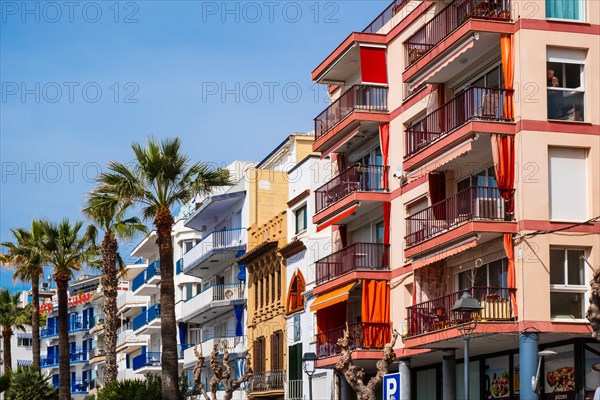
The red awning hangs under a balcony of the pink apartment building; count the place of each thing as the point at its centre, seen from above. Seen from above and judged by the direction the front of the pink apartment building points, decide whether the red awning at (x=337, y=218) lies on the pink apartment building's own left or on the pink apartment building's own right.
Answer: on the pink apartment building's own right

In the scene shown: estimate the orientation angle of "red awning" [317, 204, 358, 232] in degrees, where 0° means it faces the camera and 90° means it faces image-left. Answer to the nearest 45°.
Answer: approximately 45°

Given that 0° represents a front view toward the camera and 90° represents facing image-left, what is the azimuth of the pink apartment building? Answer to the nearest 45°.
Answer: approximately 45°
